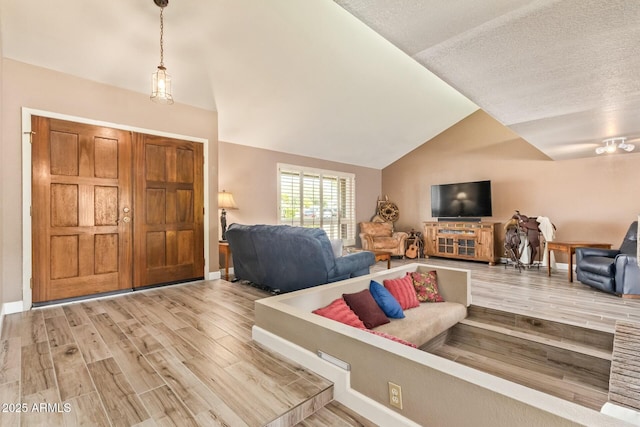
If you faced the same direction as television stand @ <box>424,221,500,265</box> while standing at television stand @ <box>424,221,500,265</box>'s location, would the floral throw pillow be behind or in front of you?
in front

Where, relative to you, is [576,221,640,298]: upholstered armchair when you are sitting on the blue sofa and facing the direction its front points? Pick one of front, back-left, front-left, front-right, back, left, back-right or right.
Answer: front-right

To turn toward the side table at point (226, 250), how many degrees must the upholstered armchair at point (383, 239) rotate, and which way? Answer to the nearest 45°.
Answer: approximately 90° to its right

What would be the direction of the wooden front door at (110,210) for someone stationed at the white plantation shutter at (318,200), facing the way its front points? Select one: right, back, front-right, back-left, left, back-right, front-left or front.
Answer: right

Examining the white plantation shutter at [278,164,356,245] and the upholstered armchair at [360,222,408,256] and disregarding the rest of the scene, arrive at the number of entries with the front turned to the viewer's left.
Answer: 0

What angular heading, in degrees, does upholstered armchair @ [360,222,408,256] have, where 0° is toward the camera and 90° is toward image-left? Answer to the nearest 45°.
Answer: approximately 315°

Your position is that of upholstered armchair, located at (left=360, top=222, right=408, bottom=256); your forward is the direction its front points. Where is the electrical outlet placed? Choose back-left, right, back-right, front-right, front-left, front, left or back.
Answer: front-right

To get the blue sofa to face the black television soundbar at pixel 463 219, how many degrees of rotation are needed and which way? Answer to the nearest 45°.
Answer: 0° — it already faces it

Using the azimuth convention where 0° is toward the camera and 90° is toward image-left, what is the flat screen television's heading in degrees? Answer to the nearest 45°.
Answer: approximately 45°

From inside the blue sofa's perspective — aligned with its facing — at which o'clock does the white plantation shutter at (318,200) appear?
The white plantation shutter is roughly at 11 o'clock from the blue sofa.

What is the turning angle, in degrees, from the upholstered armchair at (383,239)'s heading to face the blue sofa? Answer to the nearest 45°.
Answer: approximately 45° to its right

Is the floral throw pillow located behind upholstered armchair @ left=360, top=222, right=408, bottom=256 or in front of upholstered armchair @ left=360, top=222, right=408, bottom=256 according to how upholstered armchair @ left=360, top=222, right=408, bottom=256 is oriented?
in front

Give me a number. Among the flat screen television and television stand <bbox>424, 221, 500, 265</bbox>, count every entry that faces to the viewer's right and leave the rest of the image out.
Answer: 0
